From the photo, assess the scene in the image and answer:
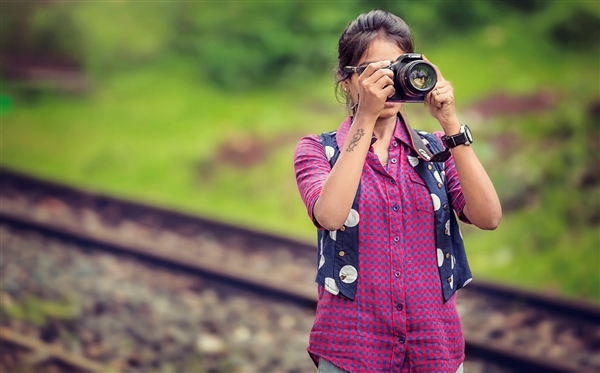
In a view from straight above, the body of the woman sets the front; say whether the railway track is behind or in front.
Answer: behind

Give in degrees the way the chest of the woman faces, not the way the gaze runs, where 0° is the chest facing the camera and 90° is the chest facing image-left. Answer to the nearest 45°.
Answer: approximately 0°
